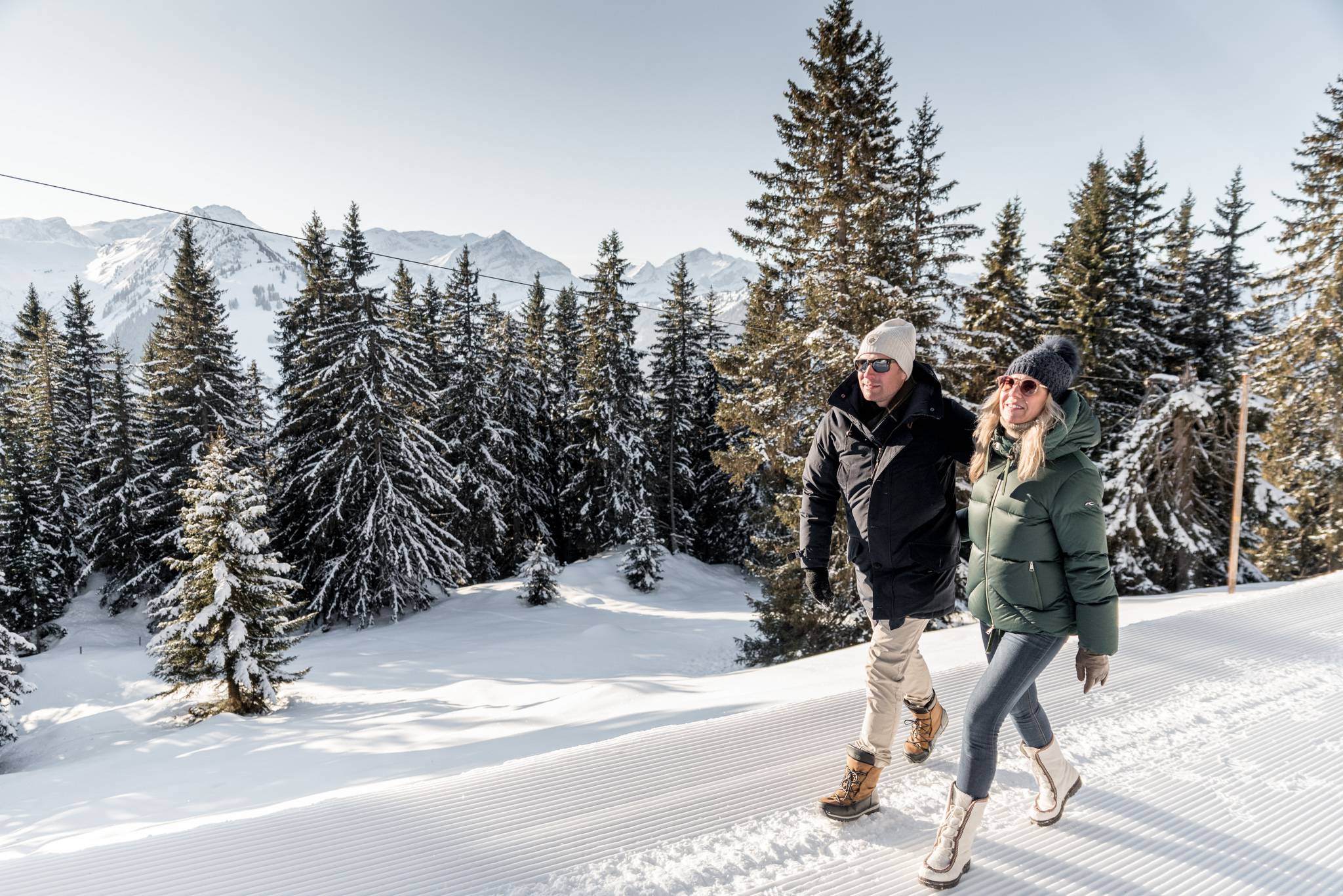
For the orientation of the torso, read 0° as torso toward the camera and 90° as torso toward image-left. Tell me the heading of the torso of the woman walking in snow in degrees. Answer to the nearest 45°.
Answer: approximately 45°

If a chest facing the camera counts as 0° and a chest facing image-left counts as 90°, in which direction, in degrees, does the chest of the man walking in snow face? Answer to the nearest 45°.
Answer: approximately 45°

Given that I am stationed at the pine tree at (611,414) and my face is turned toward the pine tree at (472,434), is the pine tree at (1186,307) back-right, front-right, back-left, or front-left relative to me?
back-left

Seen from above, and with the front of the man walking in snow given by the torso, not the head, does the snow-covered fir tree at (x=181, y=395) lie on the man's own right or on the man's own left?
on the man's own right

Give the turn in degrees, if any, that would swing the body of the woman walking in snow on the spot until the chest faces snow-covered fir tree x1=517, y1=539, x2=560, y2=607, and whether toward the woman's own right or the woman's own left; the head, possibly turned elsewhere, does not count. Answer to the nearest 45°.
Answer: approximately 90° to the woman's own right

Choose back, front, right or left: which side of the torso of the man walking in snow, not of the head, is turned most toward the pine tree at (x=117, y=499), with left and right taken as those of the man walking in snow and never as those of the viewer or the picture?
right

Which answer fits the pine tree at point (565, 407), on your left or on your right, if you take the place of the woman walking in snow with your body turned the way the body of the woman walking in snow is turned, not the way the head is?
on your right
